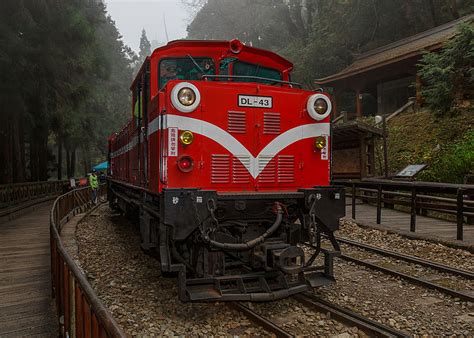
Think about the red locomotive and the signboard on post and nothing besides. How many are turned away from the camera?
0

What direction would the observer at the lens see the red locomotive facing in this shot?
facing the viewer and to the right of the viewer

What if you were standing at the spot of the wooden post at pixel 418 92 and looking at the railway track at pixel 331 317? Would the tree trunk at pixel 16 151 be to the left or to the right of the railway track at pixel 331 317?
right

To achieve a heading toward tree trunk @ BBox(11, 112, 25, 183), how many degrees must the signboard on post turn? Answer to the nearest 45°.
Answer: approximately 45° to its right

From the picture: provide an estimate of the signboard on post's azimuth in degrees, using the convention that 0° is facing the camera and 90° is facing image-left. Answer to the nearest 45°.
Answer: approximately 45°

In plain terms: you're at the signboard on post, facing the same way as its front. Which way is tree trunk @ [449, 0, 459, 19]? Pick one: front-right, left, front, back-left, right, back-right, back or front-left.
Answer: back-right

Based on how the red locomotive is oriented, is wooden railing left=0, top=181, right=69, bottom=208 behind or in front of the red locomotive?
behind

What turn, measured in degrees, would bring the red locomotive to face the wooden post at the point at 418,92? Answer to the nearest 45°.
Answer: approximately 90° to its left

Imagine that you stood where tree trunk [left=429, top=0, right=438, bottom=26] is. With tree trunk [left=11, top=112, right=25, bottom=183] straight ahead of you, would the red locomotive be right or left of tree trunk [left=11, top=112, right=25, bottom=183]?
left

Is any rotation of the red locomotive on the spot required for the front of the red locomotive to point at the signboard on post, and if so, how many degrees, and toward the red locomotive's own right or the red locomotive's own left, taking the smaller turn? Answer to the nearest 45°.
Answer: approximately 90° to the red locomotive's own left

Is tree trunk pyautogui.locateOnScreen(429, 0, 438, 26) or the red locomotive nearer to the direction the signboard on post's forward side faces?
the red locomotive

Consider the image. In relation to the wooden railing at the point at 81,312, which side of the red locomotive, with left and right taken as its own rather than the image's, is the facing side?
front

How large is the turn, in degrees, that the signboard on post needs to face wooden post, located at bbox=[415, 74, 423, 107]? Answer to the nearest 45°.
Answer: approximately 135° to its right

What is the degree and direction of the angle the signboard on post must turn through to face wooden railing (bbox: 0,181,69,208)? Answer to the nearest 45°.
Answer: approximately 45° to its right
